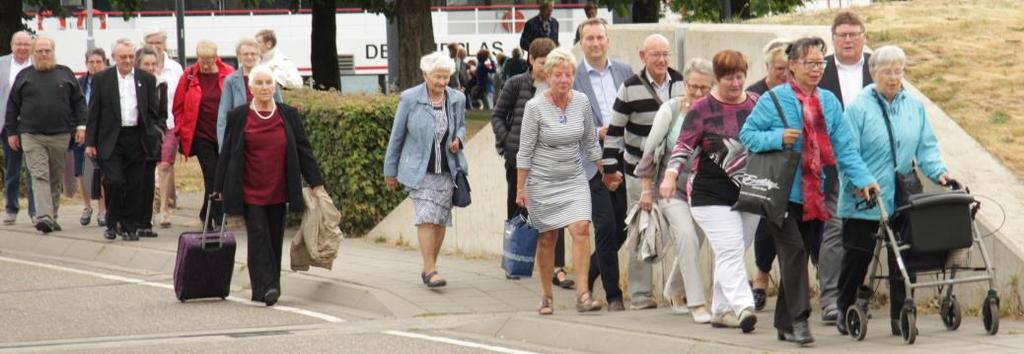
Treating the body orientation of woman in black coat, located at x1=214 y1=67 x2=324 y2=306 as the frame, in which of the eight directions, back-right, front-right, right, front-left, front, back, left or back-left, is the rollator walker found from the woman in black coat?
front-left

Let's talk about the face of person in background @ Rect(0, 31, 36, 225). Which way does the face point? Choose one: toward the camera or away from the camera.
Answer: toward the camera

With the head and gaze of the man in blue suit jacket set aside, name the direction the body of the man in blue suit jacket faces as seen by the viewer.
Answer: toward the camera

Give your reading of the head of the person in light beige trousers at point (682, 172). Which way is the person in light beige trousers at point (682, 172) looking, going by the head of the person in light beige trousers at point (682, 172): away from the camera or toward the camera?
toward the camera

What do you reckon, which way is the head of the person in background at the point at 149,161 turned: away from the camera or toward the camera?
toward the camera

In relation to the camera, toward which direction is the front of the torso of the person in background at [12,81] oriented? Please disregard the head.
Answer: toward the camera

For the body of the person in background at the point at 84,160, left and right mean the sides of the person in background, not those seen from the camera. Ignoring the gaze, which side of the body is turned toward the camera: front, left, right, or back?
front

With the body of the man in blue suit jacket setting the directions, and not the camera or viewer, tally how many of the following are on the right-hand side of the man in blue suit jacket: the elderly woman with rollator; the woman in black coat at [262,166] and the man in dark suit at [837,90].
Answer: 1
